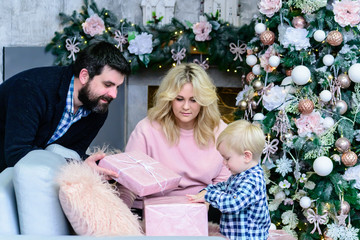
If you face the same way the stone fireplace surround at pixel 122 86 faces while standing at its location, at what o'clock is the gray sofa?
The gray sofa is roughly at 12 o'clock from the stone fireplace surround.

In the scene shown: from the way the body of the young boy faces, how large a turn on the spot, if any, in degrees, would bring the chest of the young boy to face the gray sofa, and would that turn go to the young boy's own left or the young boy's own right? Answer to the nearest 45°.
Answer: approximately 45° to the young boy's own left

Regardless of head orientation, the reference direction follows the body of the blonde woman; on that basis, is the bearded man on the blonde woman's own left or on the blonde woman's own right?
on the blonde woman's own right

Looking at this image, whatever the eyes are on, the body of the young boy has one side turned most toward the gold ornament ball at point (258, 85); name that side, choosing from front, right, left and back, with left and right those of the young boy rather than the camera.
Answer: right

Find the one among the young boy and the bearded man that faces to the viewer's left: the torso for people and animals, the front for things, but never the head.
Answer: the young boy

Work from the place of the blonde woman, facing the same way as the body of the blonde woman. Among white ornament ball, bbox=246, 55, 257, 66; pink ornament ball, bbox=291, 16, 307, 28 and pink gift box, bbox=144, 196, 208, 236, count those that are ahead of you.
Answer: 1

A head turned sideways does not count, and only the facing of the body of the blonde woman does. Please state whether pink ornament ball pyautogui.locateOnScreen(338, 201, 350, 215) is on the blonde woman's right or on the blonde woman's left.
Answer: on the blonde woman's left

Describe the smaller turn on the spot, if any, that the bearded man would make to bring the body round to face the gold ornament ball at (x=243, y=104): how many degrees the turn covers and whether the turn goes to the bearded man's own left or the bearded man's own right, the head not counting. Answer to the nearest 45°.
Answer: approximately 90° to the bearded man's own left

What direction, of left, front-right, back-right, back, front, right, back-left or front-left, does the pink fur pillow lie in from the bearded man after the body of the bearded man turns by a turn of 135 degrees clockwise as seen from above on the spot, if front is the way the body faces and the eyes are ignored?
left

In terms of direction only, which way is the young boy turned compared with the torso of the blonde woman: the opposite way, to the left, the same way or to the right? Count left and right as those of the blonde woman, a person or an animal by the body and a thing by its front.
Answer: to the right

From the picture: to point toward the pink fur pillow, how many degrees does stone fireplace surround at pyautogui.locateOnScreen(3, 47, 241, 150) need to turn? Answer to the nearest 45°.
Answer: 0° — it already faces it

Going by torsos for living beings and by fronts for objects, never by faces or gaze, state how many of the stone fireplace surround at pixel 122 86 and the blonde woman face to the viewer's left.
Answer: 0

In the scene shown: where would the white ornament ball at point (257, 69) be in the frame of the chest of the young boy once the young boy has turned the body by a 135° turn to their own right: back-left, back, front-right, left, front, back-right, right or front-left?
front-left

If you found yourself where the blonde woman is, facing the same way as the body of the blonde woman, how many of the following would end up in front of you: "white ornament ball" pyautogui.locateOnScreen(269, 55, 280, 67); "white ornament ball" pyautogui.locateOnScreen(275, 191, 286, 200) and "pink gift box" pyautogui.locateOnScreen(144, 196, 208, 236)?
1

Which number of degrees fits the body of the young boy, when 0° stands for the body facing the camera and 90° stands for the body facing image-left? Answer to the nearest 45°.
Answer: approximately 90°

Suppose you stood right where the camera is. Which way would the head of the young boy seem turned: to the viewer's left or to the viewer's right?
to the viewer's left

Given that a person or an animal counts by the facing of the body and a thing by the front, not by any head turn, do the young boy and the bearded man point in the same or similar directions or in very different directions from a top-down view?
very different directions
